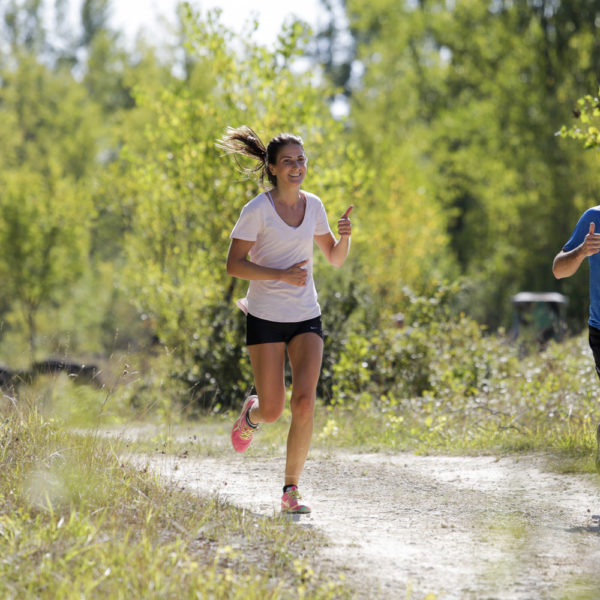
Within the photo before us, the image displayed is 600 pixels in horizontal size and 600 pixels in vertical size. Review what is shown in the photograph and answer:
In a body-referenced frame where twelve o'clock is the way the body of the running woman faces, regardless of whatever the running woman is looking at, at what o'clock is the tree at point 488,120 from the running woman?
The tree is roughly at 8 o'clock from the running woman.

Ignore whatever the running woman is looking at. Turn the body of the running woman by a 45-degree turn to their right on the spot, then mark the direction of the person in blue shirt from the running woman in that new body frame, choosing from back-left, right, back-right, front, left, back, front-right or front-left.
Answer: left

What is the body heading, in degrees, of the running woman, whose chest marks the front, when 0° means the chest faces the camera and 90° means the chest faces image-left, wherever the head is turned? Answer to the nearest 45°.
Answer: approximately 315°
